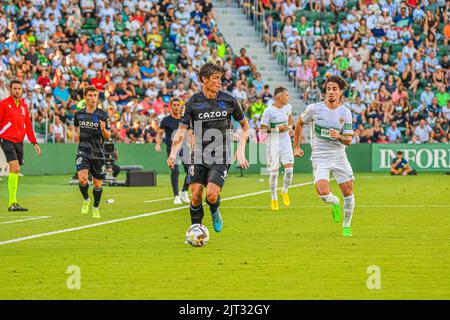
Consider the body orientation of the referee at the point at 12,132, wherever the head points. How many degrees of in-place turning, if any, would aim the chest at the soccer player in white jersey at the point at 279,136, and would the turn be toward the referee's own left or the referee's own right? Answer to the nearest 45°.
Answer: approximately 45° to the referee's own left

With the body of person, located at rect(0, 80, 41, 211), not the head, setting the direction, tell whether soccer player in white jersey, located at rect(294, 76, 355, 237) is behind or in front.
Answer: in front

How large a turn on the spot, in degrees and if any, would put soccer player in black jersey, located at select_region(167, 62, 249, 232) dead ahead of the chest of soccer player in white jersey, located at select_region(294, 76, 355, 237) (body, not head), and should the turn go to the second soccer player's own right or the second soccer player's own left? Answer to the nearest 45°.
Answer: approximately 45° to the second soccer player's own right

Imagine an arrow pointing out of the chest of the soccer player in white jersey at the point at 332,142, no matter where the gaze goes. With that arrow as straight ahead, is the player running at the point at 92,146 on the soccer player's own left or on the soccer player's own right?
on the soccer player's own right

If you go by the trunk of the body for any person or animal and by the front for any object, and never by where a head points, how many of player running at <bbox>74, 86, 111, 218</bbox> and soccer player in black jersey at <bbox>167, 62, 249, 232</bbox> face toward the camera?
2

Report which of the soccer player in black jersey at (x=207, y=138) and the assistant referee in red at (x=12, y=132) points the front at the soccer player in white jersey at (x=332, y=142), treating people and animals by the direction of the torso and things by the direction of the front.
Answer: the assistant referee in red
